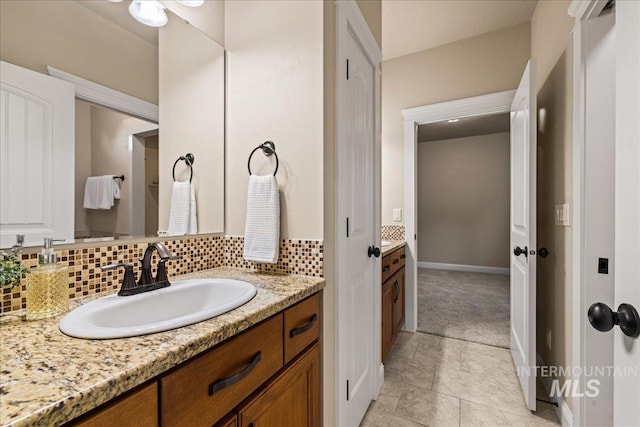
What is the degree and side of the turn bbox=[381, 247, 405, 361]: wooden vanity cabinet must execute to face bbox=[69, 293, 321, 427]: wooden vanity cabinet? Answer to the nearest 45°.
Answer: approximately 90° to its right

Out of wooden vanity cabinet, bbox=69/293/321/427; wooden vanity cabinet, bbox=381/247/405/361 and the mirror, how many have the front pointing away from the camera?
0

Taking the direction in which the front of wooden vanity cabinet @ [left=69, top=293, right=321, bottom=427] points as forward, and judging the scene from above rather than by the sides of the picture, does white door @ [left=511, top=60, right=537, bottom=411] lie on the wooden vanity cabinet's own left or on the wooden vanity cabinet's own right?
on the wooden vanity cabinet's own left

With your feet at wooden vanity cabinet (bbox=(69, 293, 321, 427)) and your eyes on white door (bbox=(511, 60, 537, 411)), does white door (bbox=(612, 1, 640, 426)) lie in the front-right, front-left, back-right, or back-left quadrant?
front-right

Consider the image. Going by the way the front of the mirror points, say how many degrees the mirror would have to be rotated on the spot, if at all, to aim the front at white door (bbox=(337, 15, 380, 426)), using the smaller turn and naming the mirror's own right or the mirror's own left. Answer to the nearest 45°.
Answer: approximately 45° to the mirror's own left

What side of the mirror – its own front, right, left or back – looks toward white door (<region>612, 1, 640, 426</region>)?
front

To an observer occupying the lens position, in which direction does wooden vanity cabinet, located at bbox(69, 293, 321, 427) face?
facing the viewer and to the right of the viewer

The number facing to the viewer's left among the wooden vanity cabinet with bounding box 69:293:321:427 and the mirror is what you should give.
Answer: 0

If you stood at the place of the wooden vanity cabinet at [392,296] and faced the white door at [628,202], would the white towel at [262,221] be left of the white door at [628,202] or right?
right

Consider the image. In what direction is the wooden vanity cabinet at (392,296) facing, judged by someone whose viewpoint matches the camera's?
facing to the right of the viewer
